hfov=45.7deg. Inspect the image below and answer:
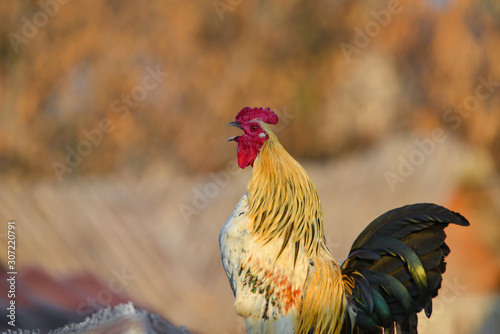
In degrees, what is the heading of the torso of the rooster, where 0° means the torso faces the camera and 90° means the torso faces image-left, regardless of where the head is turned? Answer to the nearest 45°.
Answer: approximately 90°
